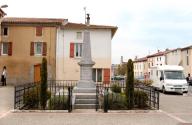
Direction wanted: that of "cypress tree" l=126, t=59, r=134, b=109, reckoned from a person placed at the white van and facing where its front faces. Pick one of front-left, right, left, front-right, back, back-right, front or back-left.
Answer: front-right

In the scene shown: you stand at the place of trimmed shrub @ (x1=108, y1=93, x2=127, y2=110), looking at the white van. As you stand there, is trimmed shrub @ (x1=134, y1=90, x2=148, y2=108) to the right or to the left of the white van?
right

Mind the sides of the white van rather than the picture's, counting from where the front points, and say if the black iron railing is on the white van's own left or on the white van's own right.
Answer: on the white van's own right

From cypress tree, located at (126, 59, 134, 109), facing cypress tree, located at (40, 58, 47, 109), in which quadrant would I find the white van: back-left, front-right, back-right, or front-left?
back-right

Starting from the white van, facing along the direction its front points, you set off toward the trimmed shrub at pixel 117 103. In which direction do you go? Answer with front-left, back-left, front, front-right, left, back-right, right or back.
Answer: front-right

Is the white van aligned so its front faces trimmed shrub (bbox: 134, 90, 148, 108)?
no

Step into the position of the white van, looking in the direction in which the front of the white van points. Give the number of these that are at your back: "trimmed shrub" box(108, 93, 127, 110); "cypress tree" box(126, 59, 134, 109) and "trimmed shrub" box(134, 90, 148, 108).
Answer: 0

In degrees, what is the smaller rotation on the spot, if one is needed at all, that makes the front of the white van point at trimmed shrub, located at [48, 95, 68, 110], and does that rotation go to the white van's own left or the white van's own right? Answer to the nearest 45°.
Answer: approximately 45° to the white van's own right
